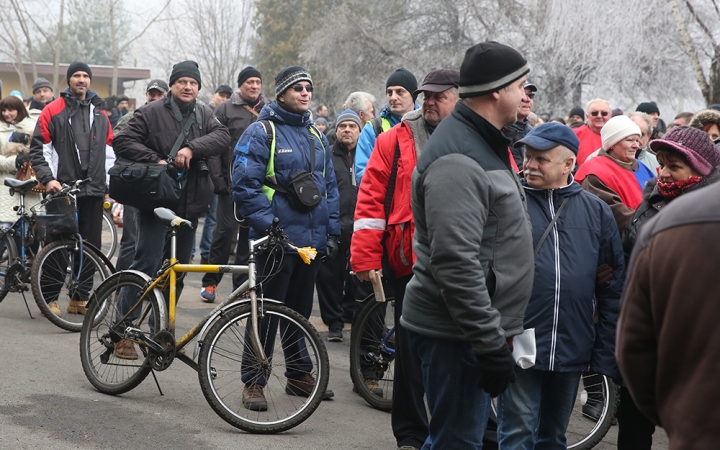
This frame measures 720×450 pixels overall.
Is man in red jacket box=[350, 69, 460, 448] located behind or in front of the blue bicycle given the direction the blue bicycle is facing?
in front

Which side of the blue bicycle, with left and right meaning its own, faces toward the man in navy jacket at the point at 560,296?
front

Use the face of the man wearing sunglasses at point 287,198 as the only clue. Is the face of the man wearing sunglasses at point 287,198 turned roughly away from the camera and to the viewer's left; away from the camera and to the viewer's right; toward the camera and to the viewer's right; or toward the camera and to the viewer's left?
toward the camera and to the viewer's right

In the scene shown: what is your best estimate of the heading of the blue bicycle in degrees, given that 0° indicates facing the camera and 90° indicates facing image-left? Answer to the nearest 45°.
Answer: approximately 315°

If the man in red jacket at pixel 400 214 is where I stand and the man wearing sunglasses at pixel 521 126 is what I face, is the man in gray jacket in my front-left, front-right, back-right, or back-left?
back-right

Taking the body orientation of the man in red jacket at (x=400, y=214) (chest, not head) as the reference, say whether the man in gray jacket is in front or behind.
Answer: in front

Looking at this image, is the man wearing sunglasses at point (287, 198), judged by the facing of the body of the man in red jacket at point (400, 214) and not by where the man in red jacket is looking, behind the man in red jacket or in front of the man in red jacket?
behind
